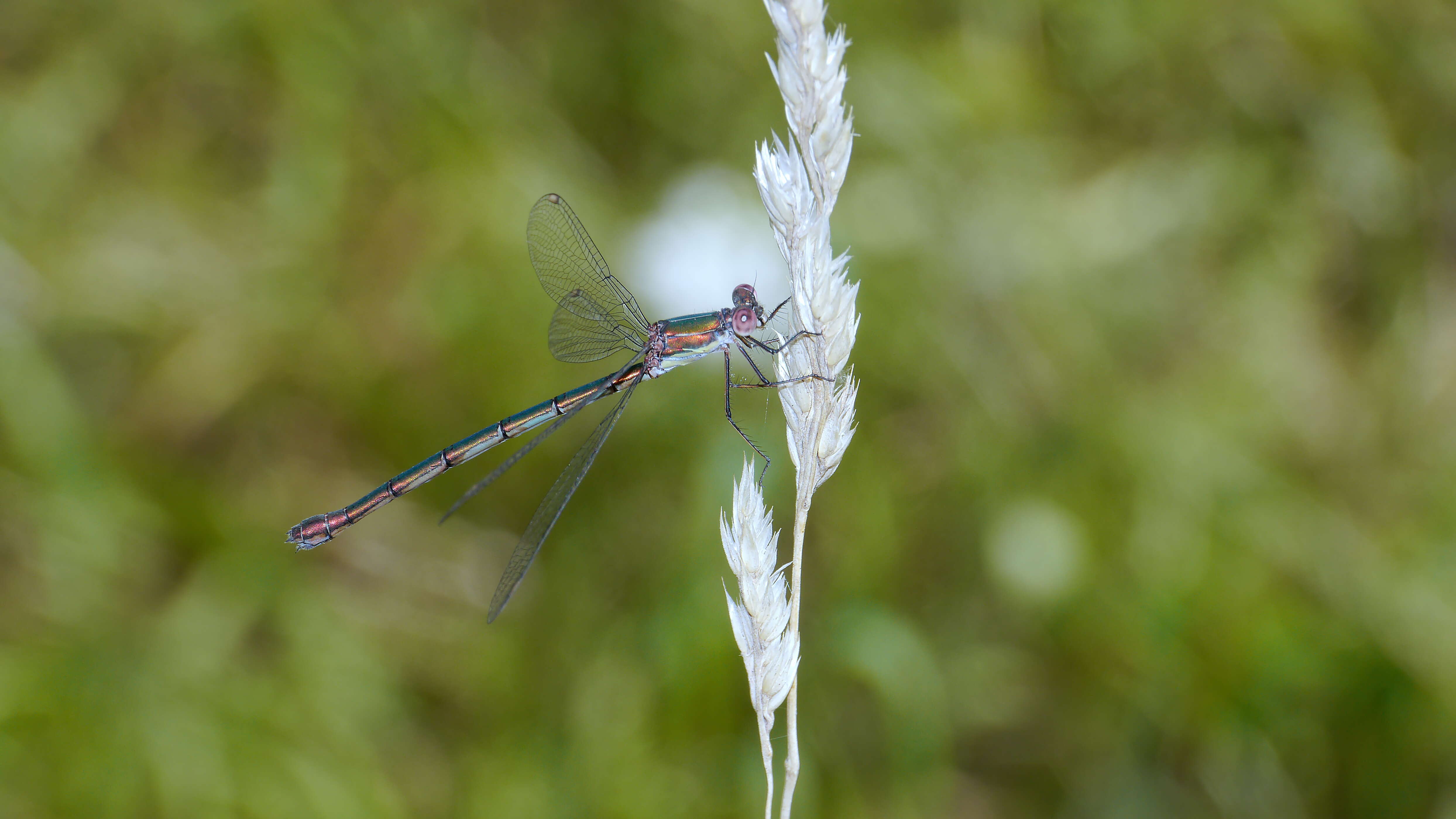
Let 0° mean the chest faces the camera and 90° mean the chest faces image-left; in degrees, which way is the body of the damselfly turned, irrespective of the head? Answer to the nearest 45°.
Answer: approximately 270°
